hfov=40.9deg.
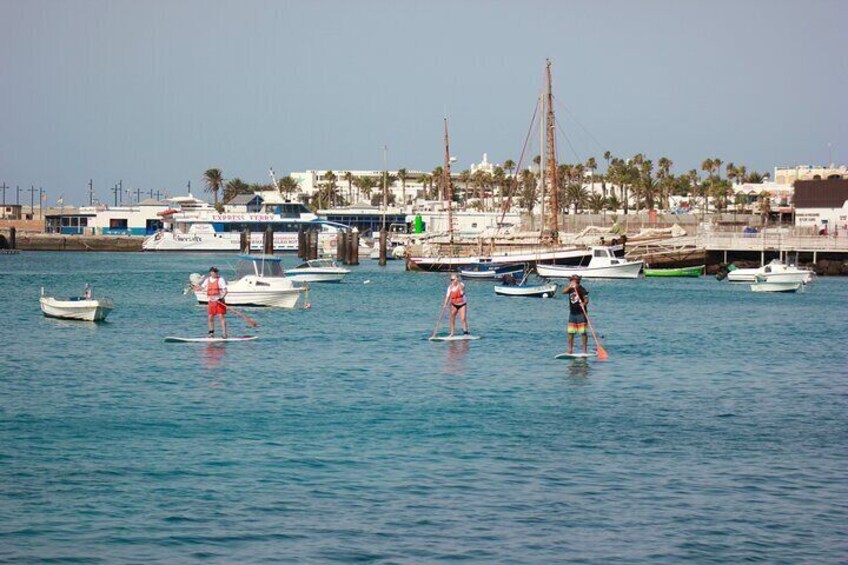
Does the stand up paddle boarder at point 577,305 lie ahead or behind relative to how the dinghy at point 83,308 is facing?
behind

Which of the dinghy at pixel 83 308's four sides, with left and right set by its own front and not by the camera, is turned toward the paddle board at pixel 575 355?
back

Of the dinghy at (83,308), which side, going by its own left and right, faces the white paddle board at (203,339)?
back

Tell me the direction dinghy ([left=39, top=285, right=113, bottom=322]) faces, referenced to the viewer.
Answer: facing away from the viewer and to the left of the viewer
